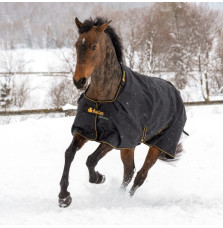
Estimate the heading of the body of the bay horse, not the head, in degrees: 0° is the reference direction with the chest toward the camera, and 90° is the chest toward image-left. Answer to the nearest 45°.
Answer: approximately 45°

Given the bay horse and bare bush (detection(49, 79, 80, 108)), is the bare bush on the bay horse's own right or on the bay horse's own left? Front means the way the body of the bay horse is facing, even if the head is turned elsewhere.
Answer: on the bay horse's own right
